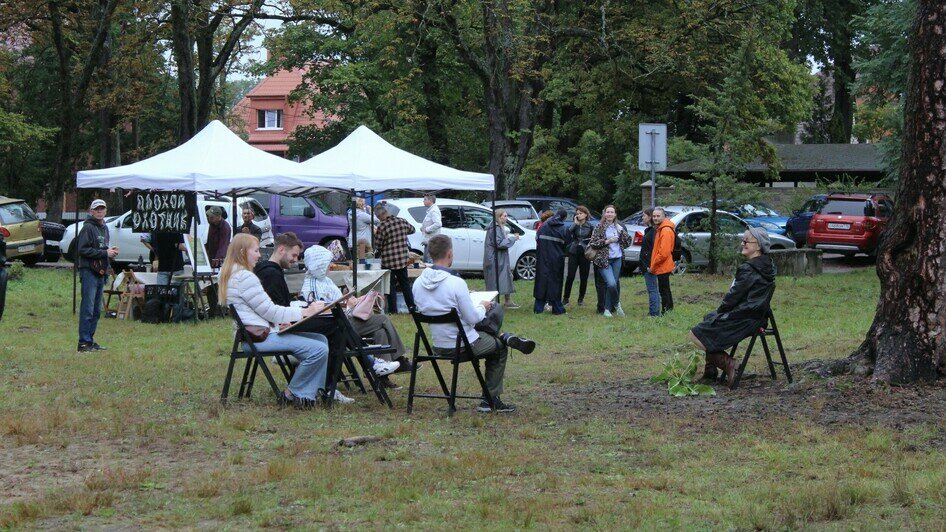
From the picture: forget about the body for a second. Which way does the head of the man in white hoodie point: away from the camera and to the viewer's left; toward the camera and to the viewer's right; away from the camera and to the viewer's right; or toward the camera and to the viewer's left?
away from the camera and to the viewer's right

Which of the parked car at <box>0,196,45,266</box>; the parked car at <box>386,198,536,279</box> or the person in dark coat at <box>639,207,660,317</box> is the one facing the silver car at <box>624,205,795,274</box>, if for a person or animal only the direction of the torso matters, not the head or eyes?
the parked car at <box>386,198,536,279</box>

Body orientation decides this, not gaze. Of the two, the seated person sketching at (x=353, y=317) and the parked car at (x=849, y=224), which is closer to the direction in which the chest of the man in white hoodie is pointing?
the parked car

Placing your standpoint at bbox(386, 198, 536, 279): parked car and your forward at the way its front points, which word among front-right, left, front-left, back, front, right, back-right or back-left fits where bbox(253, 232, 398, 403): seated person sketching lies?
right

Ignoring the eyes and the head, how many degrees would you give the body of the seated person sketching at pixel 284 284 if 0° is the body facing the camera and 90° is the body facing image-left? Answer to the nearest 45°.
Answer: approximately 270°

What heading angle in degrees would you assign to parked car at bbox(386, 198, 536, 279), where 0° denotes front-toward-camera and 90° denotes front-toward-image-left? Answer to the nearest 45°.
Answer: approximately 270°

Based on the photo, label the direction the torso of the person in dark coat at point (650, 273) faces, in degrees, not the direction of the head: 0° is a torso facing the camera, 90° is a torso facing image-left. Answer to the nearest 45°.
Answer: approximately 90°

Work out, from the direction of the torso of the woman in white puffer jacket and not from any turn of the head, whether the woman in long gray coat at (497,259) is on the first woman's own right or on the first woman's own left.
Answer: on the first woman's own left

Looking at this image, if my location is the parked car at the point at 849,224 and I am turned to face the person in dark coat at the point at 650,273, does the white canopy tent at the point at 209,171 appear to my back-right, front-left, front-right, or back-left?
front-right

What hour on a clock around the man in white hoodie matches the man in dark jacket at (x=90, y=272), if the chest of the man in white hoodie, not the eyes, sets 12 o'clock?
The man in dark jacket is roughly at 9 o'clock from the man in white hoodie.

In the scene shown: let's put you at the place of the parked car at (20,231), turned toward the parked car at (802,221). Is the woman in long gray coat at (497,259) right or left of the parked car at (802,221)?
right

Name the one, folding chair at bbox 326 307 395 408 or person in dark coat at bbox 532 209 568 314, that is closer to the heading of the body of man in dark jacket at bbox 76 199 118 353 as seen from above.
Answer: the folding chair

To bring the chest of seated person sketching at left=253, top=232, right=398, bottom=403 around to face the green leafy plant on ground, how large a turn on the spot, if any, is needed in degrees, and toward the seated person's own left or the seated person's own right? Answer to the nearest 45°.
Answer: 0° — they already face it

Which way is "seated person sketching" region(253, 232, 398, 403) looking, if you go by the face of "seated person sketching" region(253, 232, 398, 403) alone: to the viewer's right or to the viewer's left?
to the viewer's right

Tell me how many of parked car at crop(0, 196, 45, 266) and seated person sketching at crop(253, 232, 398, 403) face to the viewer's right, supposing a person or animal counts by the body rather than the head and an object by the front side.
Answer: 1
